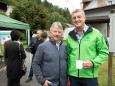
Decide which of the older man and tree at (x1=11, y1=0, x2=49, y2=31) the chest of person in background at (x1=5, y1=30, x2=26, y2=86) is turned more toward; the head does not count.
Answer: the tree

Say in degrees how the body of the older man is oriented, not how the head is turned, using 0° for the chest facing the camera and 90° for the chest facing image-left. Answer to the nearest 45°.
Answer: approximately 315°

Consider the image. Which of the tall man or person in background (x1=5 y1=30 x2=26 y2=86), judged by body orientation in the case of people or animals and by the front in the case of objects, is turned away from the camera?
the person in background

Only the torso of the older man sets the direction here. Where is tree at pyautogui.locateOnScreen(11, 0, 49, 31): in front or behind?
behind

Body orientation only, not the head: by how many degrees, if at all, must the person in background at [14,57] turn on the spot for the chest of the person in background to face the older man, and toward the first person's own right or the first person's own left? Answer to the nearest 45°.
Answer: approximately 180°

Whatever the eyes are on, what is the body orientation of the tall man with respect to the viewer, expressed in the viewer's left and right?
facing the viewer and to the left of the viewer

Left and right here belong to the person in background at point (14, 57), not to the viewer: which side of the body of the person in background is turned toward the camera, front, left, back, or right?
back

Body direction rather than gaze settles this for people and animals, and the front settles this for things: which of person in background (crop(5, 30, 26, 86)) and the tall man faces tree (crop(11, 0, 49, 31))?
the person in background

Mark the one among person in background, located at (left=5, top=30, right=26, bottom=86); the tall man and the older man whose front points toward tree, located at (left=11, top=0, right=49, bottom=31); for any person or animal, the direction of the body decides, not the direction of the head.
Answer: the person in background

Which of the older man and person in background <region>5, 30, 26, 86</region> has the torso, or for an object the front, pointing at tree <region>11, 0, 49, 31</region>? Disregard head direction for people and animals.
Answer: the person in background

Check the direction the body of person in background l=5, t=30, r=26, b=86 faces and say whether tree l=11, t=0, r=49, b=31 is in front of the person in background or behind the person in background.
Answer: in front
